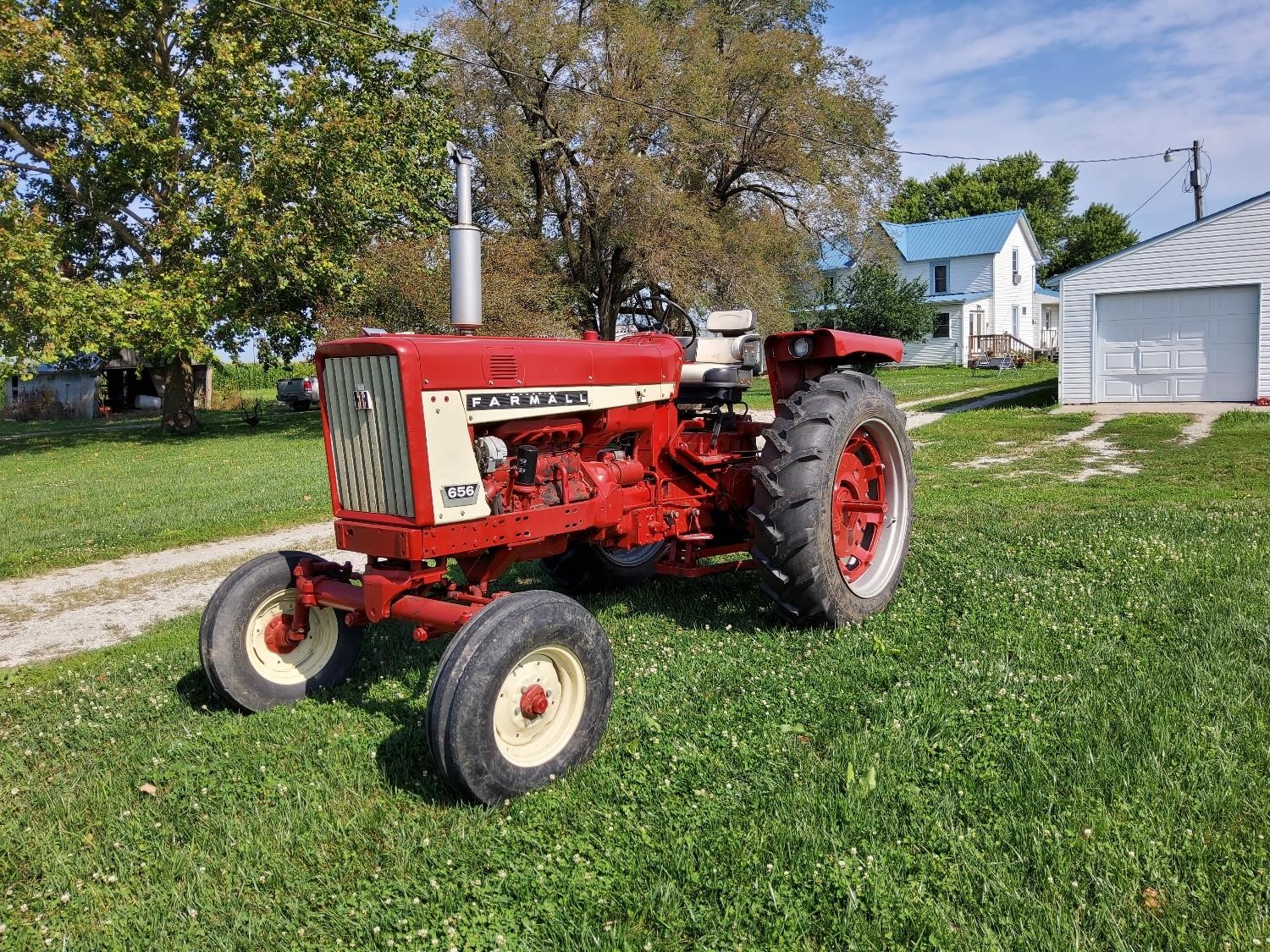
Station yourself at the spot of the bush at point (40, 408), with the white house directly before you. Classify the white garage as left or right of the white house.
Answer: right

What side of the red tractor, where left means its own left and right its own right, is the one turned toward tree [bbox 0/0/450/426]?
right

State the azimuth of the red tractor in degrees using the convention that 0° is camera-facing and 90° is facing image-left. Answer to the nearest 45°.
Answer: approximately 45°

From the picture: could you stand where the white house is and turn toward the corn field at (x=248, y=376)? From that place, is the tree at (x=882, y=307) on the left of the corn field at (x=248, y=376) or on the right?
left

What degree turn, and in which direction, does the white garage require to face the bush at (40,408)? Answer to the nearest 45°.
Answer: approximately 90° to its right

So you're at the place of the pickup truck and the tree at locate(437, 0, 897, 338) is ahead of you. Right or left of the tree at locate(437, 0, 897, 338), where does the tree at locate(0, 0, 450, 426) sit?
right

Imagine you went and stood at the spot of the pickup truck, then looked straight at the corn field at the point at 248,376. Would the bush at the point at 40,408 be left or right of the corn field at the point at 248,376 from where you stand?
left

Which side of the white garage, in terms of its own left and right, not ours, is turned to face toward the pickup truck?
right

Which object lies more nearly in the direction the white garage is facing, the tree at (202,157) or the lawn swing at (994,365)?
the tree

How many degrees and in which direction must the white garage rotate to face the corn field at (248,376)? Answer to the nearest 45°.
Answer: approximately 90° to its right
